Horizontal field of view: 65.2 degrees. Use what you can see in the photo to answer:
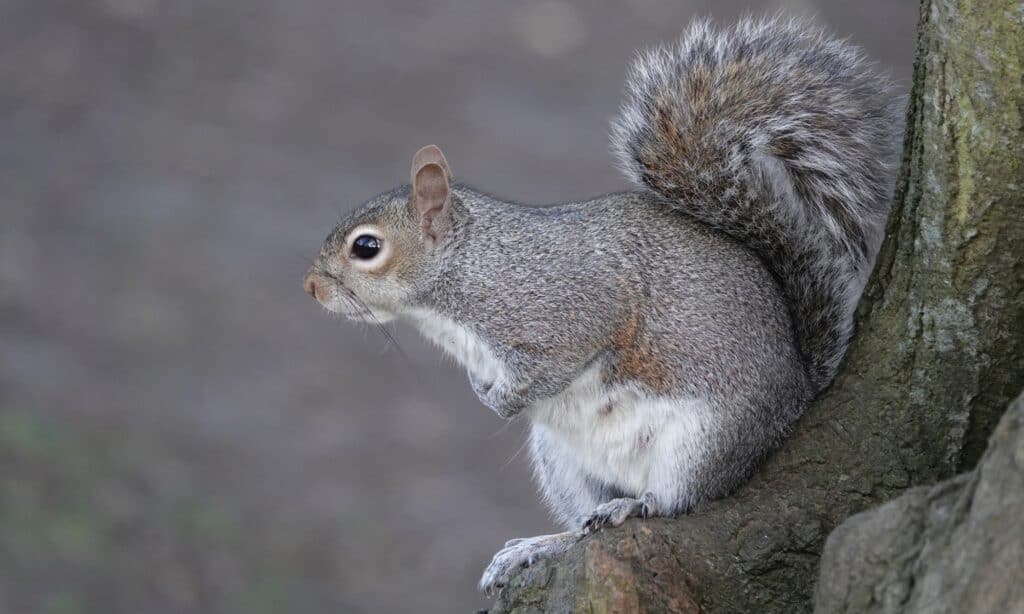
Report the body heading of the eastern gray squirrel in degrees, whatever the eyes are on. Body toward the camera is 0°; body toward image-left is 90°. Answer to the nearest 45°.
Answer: approximately 90°
